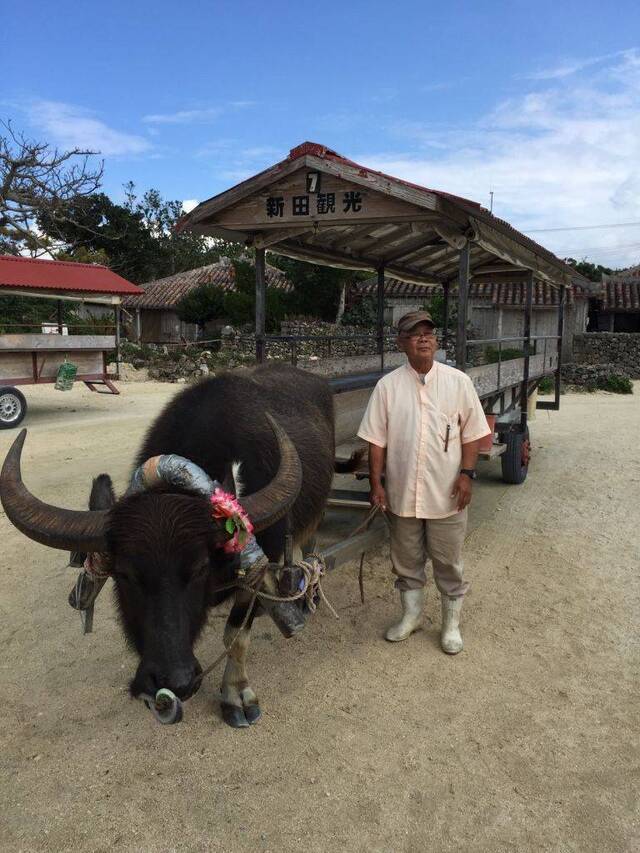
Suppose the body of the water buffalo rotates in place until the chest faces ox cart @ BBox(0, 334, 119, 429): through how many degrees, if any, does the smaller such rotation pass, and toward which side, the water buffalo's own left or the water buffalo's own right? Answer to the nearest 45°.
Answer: approximately 135° to the water buffalo's own right

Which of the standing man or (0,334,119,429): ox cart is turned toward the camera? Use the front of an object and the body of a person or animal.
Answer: the standing man

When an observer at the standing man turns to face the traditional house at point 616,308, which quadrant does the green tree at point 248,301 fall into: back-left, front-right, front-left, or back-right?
front-left

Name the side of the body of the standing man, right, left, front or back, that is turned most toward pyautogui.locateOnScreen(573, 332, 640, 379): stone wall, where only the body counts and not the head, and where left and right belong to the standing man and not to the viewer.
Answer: back

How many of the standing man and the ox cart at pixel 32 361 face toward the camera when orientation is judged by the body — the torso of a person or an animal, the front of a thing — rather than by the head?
1

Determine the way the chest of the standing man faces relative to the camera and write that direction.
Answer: toward the camera

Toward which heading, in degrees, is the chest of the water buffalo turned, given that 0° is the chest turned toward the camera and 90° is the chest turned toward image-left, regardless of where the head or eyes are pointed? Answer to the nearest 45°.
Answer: approximately 45°

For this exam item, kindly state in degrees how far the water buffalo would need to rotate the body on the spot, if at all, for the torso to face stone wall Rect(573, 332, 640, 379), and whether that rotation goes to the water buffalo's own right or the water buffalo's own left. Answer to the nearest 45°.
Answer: approximately 180°

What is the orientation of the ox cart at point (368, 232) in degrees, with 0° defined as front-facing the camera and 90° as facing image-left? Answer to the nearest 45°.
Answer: approximately 45°

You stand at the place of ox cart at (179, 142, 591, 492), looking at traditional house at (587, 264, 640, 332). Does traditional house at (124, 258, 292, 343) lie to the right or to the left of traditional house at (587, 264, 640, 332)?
left
